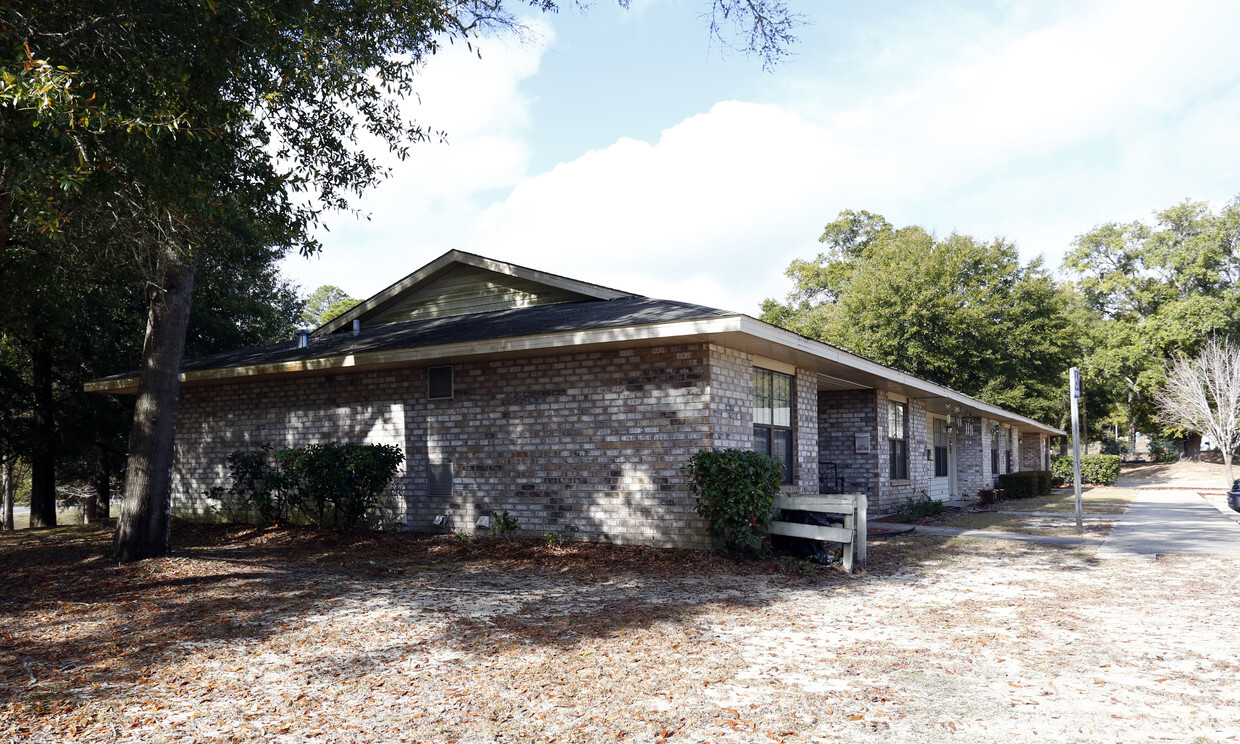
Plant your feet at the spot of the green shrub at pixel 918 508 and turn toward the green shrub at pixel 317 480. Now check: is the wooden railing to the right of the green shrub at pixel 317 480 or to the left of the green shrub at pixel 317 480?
left

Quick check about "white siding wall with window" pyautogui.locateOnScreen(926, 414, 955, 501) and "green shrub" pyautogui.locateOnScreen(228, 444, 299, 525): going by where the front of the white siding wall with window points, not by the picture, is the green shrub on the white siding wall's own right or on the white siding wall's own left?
on the white siding wall's own right

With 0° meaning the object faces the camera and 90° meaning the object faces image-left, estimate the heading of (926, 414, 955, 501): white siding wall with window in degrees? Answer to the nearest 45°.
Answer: approximately 315°

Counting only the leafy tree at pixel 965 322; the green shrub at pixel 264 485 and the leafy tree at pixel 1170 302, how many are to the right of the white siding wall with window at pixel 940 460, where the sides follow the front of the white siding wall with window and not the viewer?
1

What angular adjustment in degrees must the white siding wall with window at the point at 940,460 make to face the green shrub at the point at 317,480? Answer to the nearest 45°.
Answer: approximately 90° to its right

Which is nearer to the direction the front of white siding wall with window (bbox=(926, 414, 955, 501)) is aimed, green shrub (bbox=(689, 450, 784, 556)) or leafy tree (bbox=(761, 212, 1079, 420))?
the green shrub

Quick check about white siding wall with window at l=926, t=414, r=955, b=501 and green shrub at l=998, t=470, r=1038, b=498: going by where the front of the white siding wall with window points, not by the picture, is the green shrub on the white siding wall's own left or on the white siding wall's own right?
on the white siding wall's own left

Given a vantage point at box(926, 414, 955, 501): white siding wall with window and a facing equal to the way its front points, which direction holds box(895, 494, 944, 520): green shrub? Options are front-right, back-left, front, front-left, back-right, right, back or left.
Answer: front-right
